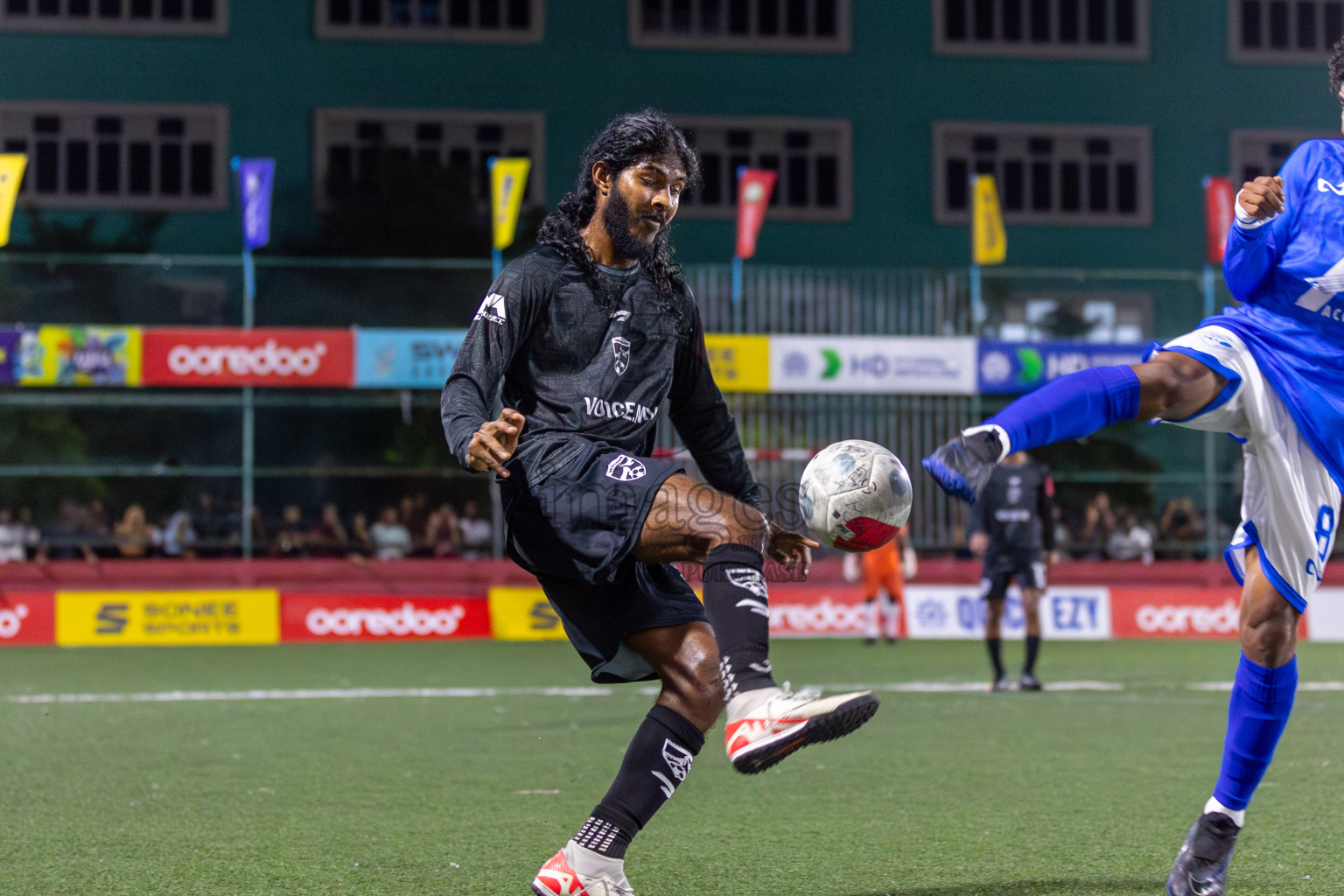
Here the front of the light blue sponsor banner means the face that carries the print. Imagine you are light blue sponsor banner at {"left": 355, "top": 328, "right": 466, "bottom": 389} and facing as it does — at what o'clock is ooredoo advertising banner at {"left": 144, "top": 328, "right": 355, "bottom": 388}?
The ooredoo advertising banner is roughly at 3 o'clock from the light blue sponsor banner.

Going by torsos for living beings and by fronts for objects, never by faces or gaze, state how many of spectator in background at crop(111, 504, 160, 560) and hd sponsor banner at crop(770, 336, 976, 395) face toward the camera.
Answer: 2

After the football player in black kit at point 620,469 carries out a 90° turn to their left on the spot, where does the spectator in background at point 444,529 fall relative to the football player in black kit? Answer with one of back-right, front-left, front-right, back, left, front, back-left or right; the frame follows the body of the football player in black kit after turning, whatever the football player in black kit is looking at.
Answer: front-left

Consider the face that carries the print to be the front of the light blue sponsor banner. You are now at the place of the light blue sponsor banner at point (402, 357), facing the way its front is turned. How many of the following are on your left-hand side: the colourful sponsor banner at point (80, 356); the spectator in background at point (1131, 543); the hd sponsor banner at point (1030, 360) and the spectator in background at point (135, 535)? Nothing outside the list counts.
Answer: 2

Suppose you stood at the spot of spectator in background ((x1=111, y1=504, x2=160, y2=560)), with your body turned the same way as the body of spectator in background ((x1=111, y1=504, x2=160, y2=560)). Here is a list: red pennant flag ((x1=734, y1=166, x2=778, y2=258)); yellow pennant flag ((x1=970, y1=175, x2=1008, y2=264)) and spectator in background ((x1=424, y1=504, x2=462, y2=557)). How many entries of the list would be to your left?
3

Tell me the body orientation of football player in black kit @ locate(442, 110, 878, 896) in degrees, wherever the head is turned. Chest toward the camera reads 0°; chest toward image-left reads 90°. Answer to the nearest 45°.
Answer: approximately 315°
